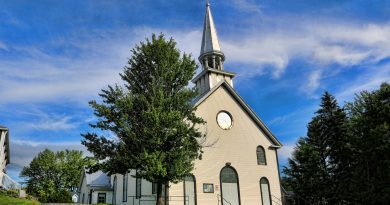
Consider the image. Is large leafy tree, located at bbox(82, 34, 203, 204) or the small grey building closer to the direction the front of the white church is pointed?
the large leafy tree

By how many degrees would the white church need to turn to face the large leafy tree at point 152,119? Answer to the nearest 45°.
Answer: approximately 90° to its right

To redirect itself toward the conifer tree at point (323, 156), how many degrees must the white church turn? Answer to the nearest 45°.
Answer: approximately 90° to its left

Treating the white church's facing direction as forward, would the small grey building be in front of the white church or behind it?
behind

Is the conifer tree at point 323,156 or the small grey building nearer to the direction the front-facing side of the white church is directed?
the conifer tree

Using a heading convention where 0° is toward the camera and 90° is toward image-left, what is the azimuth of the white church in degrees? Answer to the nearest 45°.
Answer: approximately 315°
